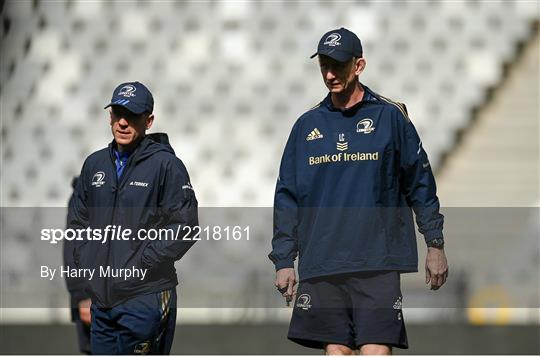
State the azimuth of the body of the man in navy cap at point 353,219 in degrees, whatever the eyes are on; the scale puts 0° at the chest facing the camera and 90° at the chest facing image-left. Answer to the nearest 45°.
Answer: approximately 0°

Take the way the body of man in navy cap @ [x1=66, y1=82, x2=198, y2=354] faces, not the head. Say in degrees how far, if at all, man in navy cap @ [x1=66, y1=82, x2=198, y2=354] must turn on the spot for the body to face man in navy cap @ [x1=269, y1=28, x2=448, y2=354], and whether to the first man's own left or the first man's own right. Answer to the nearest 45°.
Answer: approximately 135° to the first man's own left

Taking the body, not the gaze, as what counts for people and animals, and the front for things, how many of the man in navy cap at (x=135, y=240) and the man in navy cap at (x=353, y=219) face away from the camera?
0

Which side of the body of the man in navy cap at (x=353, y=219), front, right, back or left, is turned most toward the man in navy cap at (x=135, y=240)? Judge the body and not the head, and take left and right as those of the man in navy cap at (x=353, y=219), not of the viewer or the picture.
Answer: right

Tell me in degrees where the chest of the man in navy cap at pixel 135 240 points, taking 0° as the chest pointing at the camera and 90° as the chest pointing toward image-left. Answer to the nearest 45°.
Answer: approximately 45°
